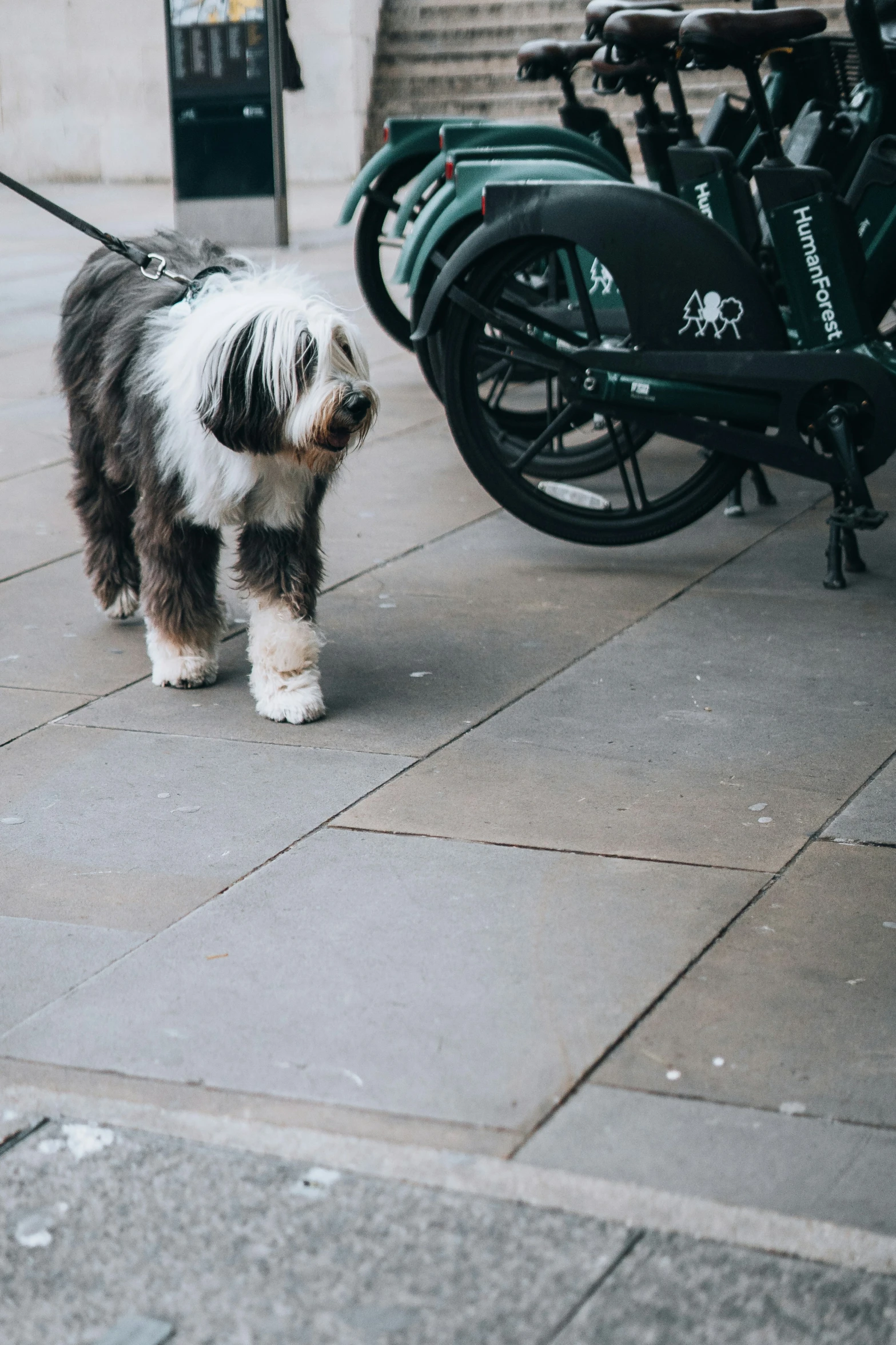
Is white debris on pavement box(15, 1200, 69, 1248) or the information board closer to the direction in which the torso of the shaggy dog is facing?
the white debris on pavement

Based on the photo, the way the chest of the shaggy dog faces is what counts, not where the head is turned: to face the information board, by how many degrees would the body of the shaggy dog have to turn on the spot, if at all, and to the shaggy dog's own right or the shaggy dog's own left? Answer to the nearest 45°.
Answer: approximately 135° to the shaggy dog's own left

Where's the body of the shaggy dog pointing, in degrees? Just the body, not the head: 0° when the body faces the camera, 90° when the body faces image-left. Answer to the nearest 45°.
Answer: approximately 315°

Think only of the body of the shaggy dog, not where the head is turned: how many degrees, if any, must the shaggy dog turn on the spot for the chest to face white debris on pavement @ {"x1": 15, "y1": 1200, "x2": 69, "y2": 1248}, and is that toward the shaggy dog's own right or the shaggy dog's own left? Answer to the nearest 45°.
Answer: approximately 45° to the shaggy dog's own right

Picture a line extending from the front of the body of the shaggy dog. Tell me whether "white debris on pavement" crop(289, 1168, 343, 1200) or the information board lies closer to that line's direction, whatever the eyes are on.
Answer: the white debris on pavement

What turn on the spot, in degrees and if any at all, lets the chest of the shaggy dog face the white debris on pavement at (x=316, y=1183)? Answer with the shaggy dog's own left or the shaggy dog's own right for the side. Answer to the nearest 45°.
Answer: approximately 45° to the shaggy dog's own right
